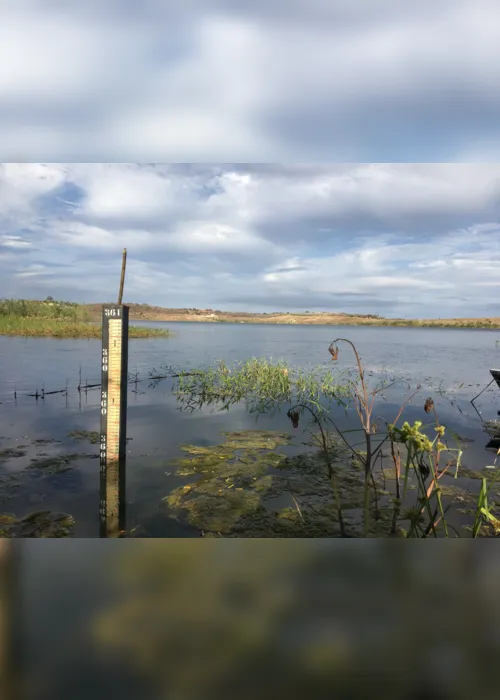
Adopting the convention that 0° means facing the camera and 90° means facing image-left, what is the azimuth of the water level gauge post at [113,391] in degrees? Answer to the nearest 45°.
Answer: approximately 0°

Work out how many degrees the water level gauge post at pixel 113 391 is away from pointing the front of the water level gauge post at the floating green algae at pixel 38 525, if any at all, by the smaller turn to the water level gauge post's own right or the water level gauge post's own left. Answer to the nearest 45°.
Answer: approximately 45° to the water level gauge post's own right

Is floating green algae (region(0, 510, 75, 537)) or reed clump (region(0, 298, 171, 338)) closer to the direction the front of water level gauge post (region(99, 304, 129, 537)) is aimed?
the floating green algae

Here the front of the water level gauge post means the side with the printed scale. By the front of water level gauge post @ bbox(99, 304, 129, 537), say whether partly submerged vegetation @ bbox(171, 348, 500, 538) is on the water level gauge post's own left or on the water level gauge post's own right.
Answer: on the water level gauge post's own left

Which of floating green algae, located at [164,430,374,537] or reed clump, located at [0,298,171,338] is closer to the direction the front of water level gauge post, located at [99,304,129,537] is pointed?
the floating green algae

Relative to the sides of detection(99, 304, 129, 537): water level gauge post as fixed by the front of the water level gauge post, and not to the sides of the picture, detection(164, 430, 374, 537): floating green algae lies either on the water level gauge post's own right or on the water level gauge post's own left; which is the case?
on the water level gauge post's own left

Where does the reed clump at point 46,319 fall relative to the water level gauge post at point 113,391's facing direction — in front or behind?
behind
